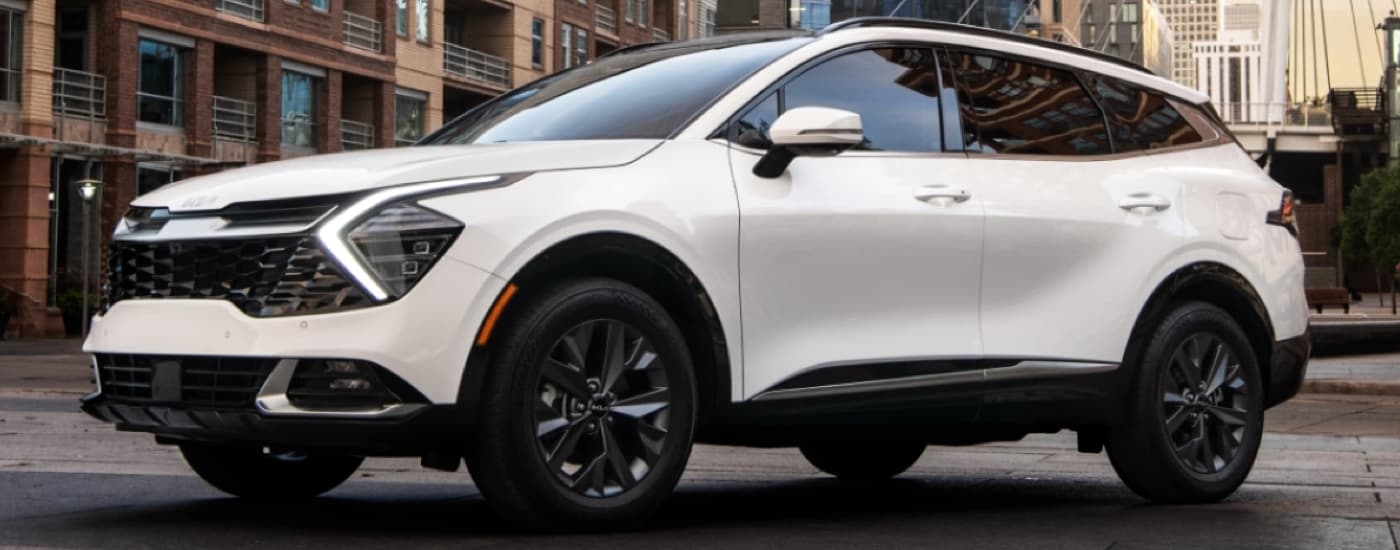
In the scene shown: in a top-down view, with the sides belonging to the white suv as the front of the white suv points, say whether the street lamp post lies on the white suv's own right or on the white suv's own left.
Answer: on the white suv's own right
